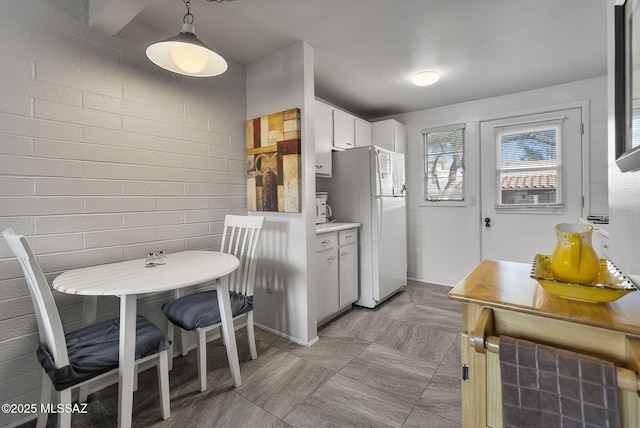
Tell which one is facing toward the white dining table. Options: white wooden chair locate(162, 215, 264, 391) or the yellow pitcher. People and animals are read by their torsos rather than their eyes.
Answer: the white wooden chair

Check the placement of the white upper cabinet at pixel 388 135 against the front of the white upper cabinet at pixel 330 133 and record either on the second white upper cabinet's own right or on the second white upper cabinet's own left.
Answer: on the second white upper cabinet's own left

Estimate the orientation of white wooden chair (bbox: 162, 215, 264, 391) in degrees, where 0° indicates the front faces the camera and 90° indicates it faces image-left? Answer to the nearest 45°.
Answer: approximately 45°

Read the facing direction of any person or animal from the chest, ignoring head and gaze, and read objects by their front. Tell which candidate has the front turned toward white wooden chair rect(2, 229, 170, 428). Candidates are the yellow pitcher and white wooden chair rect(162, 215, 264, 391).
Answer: white wooden chair rect(162, 215, 264, 391)

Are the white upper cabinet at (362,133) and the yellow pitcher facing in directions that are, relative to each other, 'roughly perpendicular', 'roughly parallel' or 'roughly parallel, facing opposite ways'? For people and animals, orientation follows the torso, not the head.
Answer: roughly perpendicular

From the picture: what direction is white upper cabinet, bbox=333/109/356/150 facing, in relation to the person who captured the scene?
facing the viewer and to the right of the viewer

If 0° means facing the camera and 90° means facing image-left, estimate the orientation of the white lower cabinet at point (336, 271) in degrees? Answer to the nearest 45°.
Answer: approximately 315°

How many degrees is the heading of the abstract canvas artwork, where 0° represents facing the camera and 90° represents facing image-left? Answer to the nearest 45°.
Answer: approximately 45°

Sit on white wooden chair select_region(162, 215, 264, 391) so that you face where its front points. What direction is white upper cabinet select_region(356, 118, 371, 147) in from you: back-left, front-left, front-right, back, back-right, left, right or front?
back
